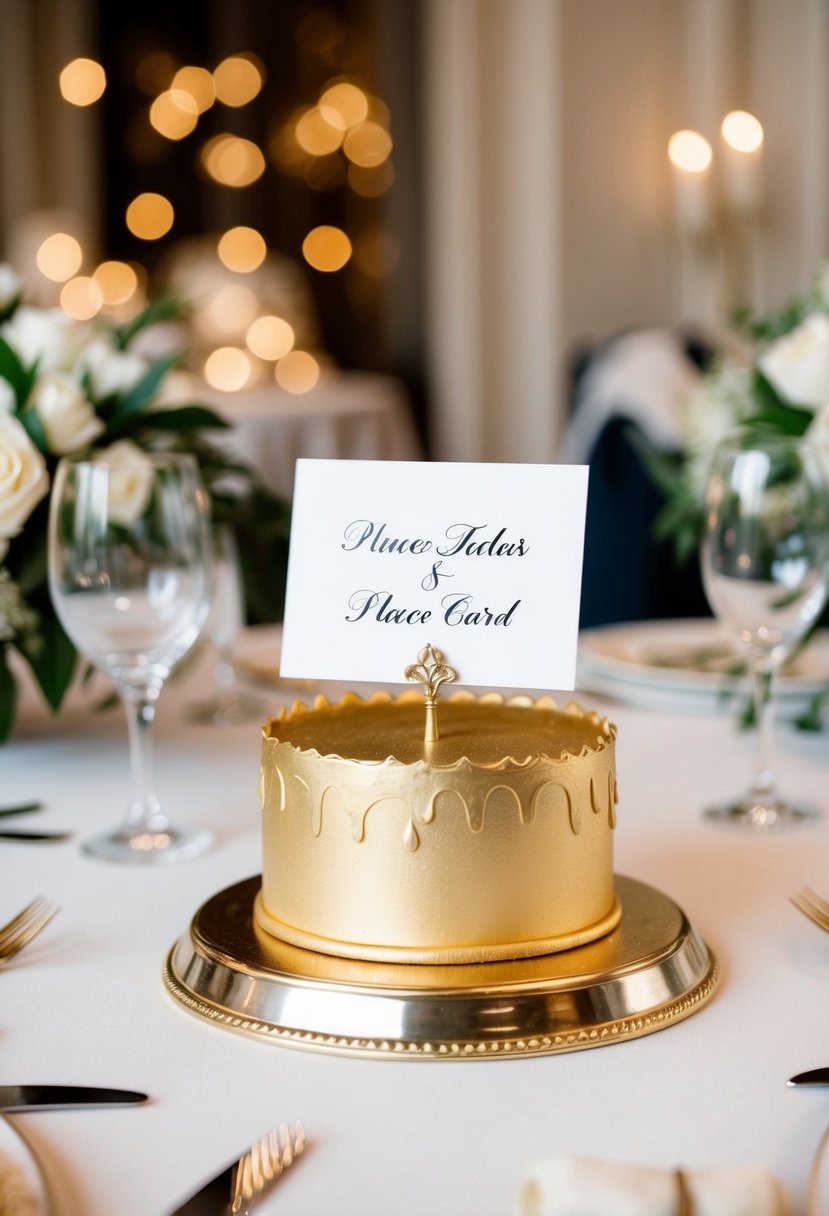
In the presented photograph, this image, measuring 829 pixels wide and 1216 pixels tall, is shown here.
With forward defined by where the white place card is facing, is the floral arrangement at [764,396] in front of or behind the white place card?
behind

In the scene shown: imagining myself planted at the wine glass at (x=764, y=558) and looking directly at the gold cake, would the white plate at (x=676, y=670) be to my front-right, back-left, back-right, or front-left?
back-right

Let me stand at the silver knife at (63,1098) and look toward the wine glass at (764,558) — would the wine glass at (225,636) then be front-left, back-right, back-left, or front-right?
front-left

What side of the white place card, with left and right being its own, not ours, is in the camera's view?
front
